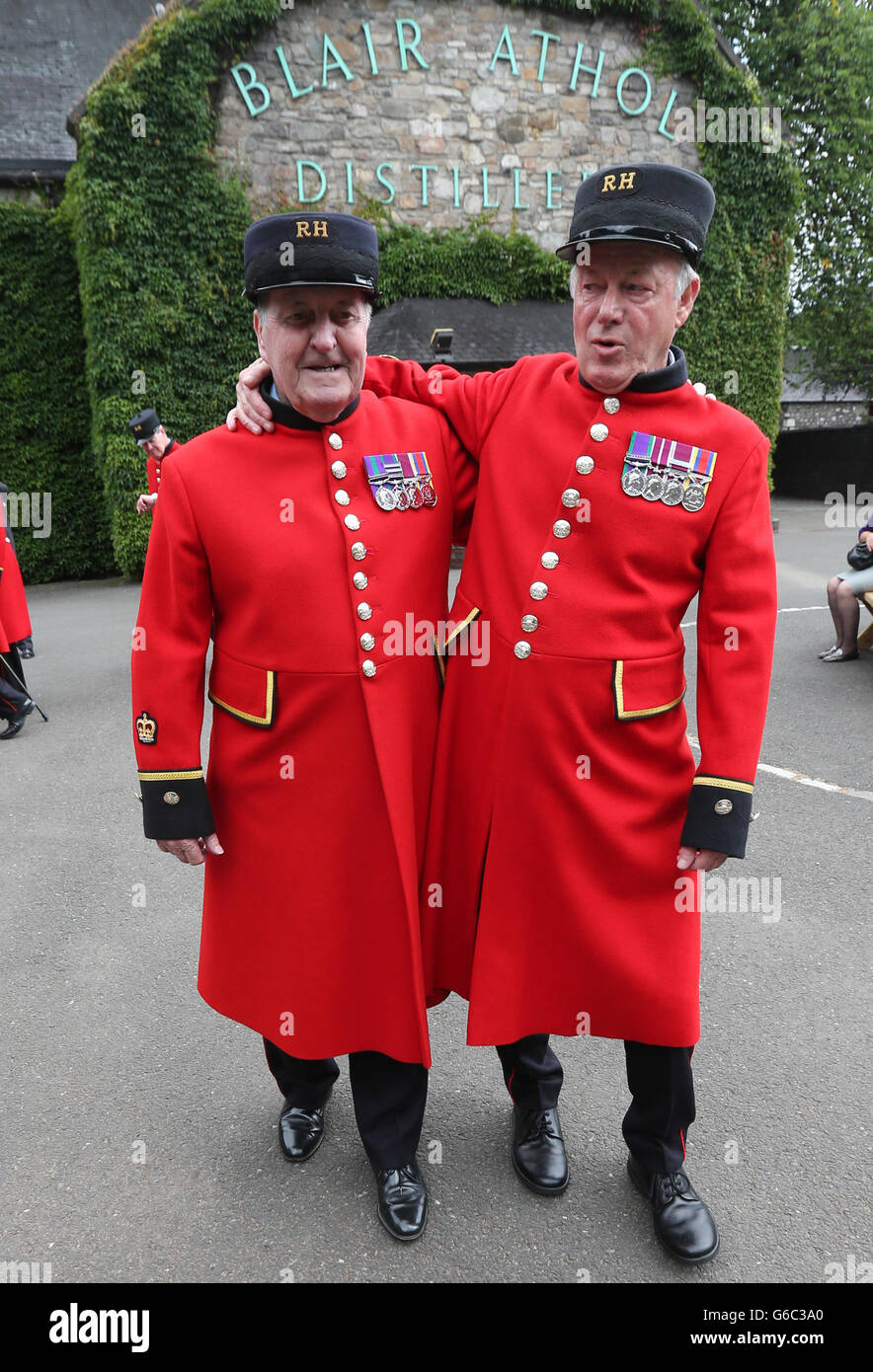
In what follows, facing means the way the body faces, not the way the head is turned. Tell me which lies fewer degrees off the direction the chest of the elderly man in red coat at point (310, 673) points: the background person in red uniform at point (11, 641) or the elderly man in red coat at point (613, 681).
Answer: the elderly man in red coat

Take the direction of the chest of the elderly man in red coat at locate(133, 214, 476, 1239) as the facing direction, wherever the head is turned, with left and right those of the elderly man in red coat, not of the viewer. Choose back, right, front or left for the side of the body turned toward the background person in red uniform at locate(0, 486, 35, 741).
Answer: back

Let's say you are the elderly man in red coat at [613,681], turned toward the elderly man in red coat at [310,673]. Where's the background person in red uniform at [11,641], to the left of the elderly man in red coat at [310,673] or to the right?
right

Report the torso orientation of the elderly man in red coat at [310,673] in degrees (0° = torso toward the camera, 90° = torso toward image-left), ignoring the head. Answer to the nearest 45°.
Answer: approximately 0°

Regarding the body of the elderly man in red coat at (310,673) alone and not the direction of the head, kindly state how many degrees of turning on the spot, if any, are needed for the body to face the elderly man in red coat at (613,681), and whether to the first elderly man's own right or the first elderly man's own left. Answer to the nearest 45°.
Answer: approximately 90° to the first elderly man's own left
